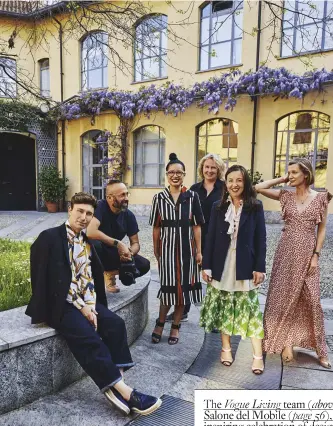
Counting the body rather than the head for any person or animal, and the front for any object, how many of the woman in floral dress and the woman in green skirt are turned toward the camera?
2

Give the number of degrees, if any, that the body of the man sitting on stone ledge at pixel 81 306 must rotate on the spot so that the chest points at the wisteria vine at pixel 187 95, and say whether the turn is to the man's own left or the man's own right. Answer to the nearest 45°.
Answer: approximately 135° to the man's own left

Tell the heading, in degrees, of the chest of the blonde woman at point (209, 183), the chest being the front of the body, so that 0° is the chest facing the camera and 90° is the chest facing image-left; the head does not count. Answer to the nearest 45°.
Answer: approximately 0°

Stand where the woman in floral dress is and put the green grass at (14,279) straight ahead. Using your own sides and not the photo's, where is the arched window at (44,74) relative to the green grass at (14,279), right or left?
right

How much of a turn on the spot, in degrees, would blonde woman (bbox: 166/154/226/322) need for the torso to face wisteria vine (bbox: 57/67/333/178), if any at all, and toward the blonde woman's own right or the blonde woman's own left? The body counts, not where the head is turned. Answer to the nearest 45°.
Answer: approximately 180°

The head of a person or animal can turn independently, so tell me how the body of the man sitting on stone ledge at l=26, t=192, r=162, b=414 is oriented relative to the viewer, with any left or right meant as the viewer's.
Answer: facing the viewer and to the right of the viewer

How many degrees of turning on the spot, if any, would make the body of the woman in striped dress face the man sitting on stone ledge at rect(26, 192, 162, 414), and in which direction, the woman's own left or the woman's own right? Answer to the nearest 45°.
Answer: approximately 45° to the woman's own right

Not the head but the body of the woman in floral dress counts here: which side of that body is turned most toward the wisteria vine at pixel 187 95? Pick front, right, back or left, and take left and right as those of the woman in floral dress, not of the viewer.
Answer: back

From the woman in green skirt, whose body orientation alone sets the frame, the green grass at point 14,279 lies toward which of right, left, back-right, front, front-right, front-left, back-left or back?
right

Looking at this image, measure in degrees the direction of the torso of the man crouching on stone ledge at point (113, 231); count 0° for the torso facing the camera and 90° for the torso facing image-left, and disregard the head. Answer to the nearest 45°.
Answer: approximately 315°

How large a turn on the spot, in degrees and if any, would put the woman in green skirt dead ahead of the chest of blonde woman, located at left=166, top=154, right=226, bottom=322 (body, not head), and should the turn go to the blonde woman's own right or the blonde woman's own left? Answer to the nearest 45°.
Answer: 0° — they already face them

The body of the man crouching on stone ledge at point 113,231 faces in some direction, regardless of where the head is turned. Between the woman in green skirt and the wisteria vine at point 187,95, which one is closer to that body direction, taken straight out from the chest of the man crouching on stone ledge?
the woman in green skirt
